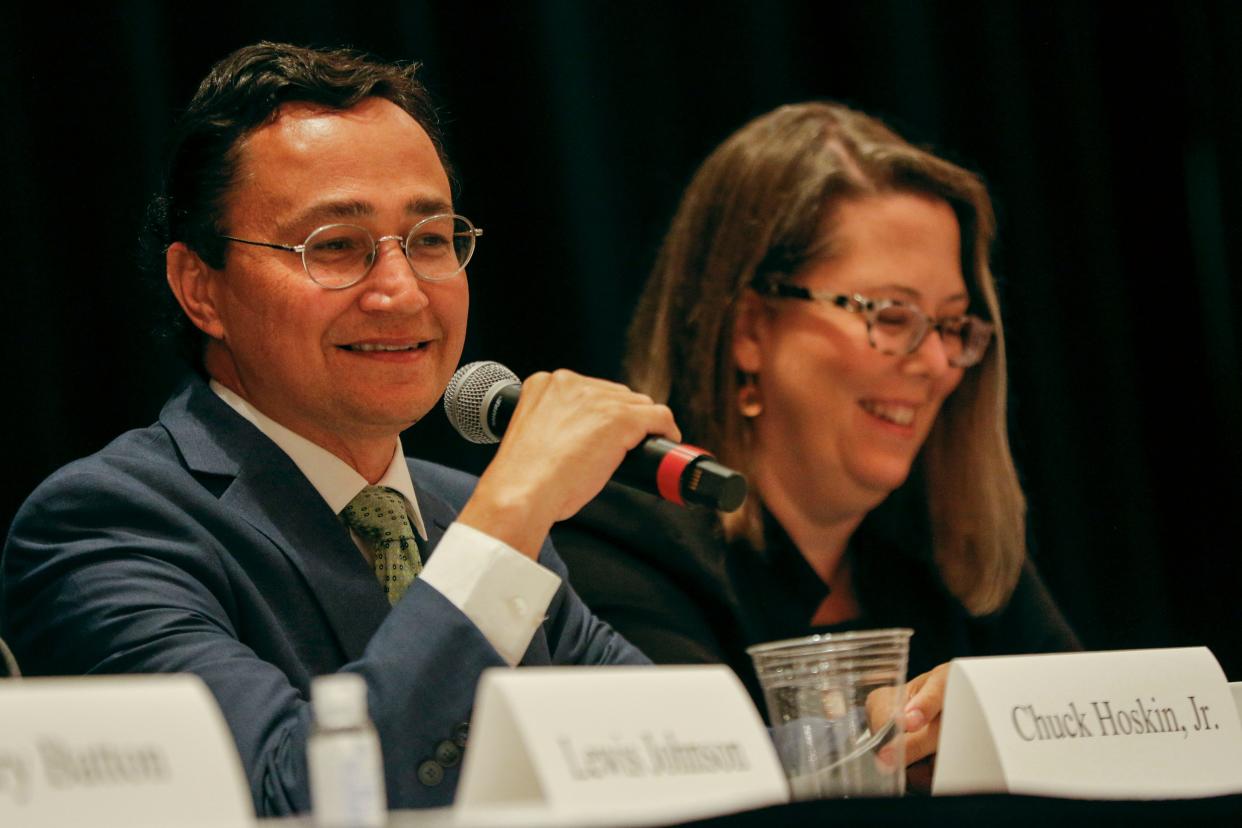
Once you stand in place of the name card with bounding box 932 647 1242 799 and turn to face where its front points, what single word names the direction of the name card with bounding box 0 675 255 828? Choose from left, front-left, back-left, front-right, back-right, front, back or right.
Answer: right

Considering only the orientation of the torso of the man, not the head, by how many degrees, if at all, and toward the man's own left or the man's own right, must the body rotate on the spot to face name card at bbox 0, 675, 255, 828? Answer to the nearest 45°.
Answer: approximately 45° to the man's own right

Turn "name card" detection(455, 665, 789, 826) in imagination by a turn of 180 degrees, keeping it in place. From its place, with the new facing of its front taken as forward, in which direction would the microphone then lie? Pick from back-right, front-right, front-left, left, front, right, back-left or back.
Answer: front-right

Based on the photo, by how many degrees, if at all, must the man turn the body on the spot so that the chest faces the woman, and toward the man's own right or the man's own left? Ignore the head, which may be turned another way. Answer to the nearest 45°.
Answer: approximately 90° to the man's own left

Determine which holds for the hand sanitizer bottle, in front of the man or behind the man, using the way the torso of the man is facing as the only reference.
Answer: in front

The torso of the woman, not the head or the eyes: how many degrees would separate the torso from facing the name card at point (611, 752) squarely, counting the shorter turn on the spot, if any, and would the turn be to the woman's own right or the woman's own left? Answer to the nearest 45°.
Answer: approximately 45° to the woman's own right

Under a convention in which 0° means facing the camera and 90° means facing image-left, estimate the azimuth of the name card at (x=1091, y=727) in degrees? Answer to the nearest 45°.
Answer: approximately 315°
